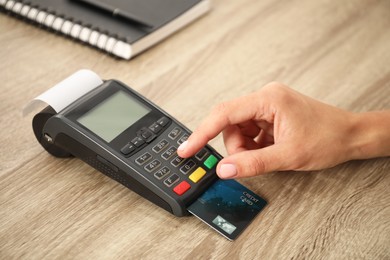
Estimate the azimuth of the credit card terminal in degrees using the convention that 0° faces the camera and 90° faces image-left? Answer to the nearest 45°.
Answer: approximately 315°
